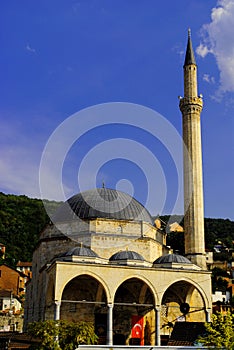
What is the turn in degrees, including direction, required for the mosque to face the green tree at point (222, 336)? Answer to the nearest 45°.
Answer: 0° — it already faces it

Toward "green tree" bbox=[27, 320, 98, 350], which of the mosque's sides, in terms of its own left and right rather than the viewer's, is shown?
front

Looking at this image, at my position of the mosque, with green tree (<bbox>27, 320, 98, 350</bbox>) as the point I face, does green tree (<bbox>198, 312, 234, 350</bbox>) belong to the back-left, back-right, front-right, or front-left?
front-left

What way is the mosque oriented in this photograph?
toward the camera

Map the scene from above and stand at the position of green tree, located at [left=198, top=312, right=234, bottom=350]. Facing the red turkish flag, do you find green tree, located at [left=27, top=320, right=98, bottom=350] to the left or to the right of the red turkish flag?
left
